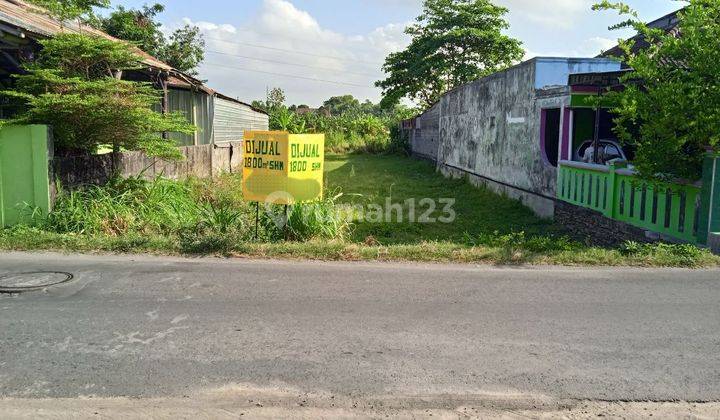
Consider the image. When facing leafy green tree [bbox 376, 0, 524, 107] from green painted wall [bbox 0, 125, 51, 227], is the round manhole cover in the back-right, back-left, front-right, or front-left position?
back-right
